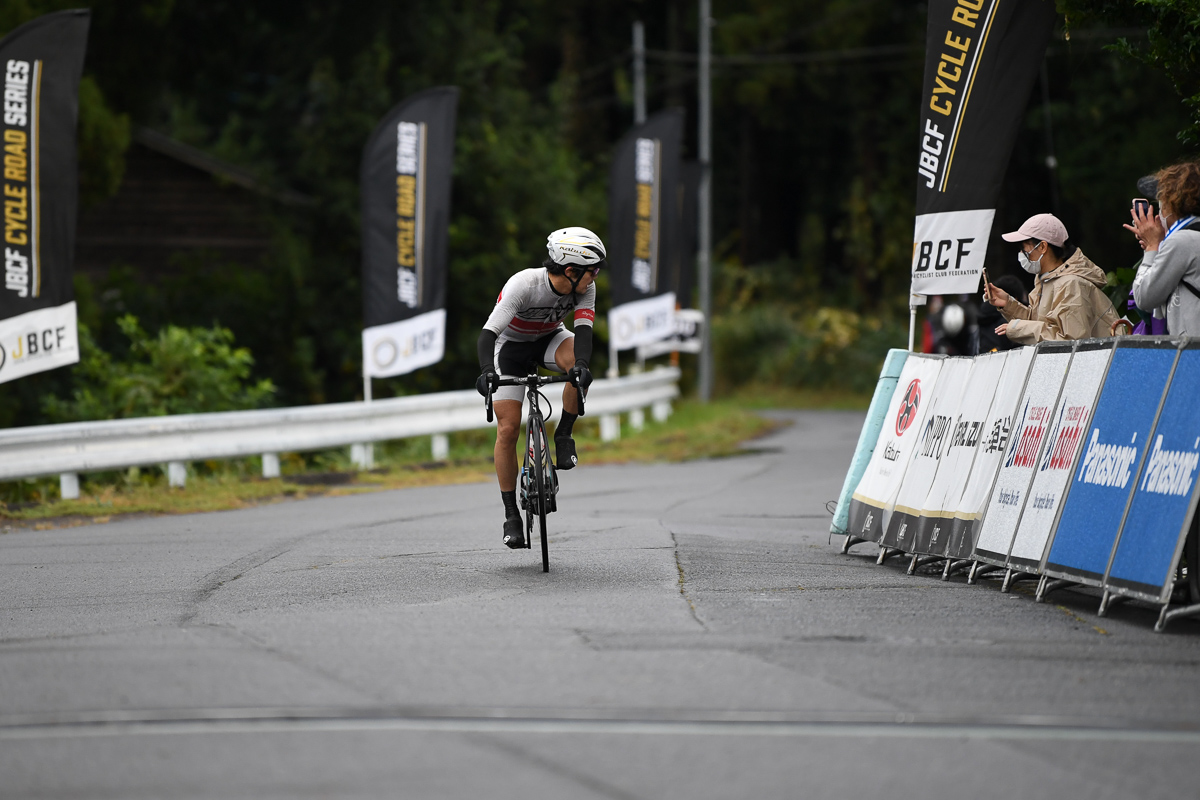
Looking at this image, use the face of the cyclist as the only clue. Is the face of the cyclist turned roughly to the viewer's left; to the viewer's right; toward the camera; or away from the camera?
to the viewer's right

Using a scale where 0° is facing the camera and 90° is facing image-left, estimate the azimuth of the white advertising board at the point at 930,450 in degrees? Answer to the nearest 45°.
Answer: approximately 45°

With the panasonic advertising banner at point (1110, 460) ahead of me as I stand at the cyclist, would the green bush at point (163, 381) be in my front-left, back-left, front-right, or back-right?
back-left

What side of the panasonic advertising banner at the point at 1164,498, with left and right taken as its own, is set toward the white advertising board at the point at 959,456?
right

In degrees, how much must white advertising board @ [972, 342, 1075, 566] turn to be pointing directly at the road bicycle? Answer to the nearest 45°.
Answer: approximately 45° to its right

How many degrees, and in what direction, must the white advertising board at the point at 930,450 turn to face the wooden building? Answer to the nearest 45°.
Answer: approximately 90° to its right

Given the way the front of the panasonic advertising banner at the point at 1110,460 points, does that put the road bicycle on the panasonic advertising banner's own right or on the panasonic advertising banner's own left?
on the panasonic advertising banner's own right

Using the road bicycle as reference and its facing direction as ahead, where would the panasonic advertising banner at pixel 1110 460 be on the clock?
The panasonic advertising banner is roughly at 10 o'clock from the road bicycle.

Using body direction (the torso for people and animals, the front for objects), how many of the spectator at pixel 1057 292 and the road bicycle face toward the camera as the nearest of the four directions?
1

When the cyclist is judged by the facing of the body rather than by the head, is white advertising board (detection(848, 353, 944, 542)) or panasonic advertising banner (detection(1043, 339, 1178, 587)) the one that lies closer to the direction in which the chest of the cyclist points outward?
the panasonic advertising banner

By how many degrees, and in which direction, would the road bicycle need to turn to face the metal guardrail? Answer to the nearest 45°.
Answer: approximately 135° to its right

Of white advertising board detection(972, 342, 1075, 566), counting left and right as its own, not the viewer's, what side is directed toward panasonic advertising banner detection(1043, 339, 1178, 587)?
left

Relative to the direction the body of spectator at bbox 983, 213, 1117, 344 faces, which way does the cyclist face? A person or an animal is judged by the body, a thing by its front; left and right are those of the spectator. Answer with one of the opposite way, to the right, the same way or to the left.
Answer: to the left
